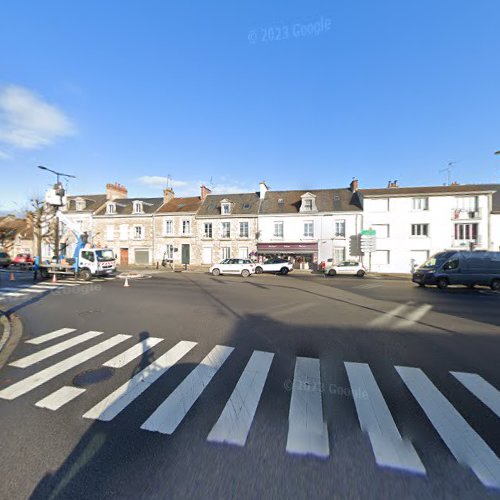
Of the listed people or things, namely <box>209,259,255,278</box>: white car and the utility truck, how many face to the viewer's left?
1

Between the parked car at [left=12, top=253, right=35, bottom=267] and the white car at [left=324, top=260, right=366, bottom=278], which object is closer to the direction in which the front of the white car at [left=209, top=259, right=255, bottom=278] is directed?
the parked car

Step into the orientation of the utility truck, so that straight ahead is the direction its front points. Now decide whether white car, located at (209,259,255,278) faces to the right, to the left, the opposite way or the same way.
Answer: the opposite way

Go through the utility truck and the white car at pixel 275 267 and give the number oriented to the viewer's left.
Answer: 1

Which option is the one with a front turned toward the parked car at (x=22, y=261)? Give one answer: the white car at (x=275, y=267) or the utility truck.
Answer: the white car

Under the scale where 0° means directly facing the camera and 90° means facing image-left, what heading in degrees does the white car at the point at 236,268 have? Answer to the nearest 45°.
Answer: approximately 90°

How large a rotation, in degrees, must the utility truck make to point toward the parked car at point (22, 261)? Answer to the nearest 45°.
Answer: approximately 135° to its left

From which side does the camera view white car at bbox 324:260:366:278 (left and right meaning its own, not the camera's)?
left

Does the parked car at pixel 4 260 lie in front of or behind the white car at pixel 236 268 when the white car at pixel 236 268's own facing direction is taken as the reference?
in front

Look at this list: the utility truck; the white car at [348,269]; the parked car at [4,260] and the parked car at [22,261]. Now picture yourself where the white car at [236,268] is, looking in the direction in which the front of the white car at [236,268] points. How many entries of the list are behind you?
1

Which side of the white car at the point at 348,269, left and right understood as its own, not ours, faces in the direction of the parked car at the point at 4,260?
front

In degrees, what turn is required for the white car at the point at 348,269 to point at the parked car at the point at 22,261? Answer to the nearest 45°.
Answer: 0° — it already faces it

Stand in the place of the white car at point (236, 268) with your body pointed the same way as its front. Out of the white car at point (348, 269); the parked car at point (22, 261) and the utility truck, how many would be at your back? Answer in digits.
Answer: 1

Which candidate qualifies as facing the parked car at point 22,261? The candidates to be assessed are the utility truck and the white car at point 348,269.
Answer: the white car

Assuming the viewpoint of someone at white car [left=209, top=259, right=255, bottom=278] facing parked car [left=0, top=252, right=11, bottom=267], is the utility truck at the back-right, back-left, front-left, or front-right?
front-left
